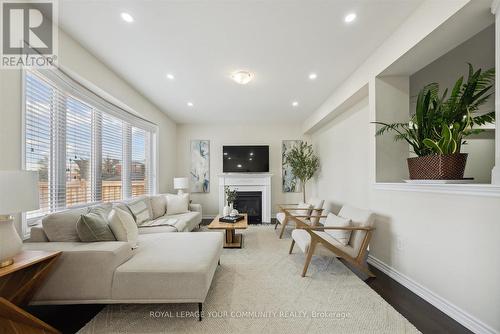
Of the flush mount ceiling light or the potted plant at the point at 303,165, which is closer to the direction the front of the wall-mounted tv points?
the flush mount ceiling light

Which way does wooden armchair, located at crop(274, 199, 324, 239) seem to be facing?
to the viewer's left

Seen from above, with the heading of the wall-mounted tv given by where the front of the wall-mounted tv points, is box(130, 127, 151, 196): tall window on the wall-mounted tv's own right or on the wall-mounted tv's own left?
on the wall-mounted tv's own right

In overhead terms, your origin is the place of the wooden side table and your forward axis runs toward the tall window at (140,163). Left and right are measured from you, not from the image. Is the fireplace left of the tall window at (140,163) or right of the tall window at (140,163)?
right

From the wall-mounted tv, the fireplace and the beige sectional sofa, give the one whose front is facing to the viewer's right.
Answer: the beige sectional sofa

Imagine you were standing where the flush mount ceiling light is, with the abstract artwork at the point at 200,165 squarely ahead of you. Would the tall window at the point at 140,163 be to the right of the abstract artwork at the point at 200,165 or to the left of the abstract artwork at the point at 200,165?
left

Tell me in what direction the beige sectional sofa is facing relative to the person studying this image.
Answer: facing to the right of the viewer

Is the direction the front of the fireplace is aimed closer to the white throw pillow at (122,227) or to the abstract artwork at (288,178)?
the white throw pillow

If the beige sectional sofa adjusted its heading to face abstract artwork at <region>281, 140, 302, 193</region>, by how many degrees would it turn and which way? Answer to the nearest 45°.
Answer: approximately 45° to its left
